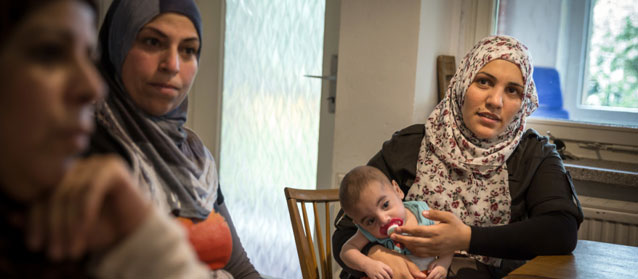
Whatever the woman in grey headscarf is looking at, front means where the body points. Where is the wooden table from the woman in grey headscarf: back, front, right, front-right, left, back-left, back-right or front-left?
front-left

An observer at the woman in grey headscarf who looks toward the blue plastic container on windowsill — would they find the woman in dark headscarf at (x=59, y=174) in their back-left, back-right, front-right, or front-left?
back-right

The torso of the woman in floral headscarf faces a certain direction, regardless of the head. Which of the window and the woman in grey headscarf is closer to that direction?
the woman in grey headscarf

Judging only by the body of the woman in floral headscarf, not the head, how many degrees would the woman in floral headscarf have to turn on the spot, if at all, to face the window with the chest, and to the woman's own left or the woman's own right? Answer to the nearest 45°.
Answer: approximately 180°

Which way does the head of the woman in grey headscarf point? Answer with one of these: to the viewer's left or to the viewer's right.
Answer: to the viewer's right

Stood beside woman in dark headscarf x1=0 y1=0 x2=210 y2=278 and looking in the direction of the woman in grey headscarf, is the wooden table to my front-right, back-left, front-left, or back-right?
front-right

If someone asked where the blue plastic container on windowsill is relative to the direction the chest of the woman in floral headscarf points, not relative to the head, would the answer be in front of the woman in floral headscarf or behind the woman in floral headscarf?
behind

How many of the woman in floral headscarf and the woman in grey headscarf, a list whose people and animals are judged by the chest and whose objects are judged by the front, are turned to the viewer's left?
0

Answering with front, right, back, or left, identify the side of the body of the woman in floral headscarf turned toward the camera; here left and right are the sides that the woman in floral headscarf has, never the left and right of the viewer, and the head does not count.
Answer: front

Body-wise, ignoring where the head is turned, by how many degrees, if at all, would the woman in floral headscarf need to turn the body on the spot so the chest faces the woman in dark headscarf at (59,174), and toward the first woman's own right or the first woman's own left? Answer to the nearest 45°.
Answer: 0° — they already face them

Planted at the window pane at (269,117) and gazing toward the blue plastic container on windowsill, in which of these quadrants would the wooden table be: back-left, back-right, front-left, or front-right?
front-right

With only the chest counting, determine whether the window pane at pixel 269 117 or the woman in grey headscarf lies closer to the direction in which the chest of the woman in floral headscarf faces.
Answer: the woman in grey headscarf

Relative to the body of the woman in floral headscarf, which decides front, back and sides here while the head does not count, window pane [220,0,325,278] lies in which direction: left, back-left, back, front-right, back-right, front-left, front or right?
back-right

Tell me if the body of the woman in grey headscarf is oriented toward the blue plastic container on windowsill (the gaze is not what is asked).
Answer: no

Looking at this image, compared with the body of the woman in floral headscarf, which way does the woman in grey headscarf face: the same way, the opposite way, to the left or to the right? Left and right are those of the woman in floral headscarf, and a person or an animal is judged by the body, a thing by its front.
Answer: to the left

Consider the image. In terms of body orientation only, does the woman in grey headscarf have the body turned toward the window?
no

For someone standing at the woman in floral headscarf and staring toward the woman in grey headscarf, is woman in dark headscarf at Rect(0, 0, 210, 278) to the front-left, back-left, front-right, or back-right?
front-left
